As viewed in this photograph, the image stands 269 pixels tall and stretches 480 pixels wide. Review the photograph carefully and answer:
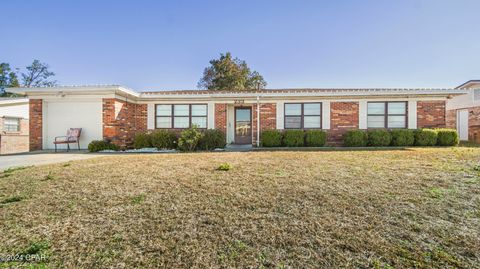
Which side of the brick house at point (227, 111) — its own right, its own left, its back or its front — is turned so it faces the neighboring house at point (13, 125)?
right

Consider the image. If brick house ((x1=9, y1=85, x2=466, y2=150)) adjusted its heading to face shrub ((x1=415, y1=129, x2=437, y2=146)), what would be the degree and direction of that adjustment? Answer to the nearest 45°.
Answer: approximately 90° to its left

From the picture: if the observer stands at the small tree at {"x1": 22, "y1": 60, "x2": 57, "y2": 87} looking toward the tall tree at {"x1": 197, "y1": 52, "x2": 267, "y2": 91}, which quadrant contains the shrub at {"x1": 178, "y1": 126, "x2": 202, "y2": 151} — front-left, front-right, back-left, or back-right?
front-right

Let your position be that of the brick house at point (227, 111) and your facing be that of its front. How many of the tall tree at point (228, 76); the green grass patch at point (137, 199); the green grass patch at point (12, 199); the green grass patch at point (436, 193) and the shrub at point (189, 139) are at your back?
1

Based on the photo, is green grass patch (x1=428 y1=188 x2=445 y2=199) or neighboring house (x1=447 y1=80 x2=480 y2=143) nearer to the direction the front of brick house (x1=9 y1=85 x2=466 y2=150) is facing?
the green grass patch

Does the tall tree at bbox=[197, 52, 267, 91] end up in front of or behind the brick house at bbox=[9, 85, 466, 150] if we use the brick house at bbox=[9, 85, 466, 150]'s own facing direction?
behind

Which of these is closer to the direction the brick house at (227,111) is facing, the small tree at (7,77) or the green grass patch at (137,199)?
the green grass patch

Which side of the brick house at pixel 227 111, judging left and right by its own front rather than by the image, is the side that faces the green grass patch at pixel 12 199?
front

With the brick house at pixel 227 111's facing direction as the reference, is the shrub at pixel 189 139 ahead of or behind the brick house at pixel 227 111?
ahead

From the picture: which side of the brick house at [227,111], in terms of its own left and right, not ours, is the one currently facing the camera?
front

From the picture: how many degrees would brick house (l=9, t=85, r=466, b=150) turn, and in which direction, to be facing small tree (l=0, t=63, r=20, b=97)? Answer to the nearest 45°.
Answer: approximately 135° to its right

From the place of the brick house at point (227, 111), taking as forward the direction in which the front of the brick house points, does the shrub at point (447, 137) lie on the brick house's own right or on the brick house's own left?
on the brick house's own left

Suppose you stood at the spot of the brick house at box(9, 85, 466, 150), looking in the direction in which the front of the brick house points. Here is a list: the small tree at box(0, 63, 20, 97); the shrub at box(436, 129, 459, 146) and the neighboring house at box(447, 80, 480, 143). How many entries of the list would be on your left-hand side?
2

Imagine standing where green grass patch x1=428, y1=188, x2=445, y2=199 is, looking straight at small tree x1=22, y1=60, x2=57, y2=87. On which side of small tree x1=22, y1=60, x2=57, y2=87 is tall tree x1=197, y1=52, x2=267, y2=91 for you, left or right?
right

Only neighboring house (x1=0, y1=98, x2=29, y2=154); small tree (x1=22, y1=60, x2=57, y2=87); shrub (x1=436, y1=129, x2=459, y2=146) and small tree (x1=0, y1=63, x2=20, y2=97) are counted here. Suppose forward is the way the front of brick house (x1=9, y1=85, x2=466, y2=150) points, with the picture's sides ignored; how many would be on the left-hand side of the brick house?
1

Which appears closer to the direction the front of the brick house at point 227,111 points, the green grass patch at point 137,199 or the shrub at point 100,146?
the green grass patch
